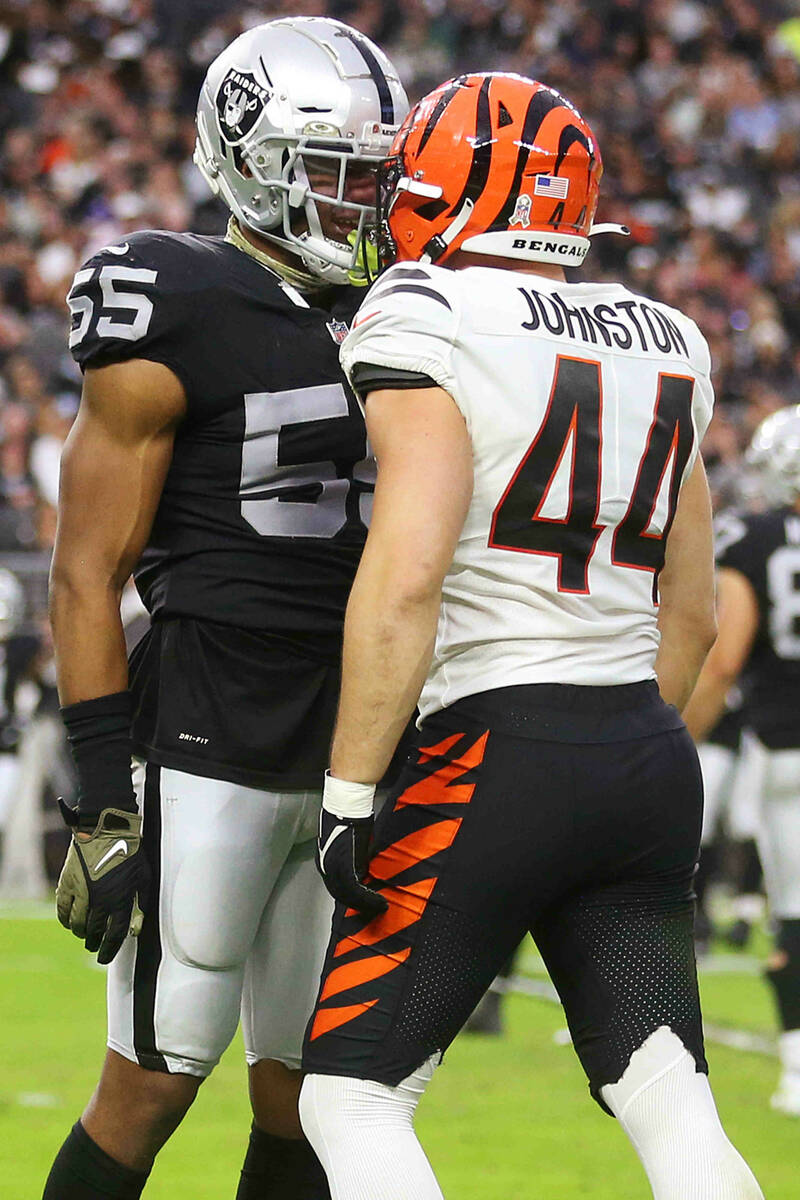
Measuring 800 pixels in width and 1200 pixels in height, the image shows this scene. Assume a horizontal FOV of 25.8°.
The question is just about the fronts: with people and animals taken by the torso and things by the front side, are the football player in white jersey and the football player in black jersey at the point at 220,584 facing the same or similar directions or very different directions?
very different directions

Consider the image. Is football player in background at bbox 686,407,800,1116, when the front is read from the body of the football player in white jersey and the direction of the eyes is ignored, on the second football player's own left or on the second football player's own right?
on the second football player's own right

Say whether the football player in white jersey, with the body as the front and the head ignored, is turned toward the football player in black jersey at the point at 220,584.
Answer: yes

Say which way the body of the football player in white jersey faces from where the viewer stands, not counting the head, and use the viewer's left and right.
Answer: facing away from the viewer and to the left of the viewer

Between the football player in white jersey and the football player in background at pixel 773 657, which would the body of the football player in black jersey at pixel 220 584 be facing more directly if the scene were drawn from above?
the football player in white jersey

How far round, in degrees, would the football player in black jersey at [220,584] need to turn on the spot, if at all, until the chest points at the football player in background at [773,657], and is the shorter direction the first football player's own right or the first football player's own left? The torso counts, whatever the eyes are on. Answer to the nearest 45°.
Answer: approximately 90° to the first football player's own left

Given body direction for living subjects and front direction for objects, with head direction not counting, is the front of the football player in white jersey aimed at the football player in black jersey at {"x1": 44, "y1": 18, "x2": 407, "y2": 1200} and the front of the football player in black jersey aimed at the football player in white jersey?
yes

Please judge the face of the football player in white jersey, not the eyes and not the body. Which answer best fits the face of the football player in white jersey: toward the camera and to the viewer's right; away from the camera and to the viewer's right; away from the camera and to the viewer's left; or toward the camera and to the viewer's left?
away from the camera and to the viewer's left

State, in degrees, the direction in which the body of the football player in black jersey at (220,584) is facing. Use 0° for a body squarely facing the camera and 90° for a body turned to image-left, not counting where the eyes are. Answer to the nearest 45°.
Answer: approximately 315°

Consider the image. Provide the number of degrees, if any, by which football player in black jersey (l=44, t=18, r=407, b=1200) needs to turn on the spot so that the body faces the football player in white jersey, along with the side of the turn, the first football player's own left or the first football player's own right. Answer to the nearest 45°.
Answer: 0° — they already face them

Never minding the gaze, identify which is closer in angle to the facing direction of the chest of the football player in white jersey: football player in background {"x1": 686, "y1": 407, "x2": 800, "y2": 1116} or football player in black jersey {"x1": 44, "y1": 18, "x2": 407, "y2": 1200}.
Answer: the football player in black jersey
